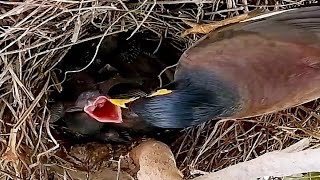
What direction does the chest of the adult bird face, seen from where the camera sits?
to the viewer's left
